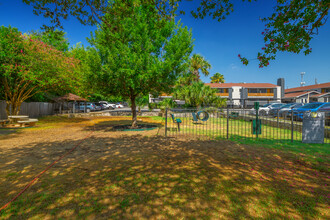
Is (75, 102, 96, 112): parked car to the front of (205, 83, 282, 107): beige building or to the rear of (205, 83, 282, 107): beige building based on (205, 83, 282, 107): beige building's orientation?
to the front

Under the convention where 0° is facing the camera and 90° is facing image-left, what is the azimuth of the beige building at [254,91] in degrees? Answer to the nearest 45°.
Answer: approximately 0°

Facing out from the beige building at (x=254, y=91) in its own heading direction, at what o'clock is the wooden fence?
The wooden fence is roughly at 1 o'clock from the beige building.

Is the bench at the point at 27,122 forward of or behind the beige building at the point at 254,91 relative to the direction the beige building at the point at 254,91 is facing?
forward

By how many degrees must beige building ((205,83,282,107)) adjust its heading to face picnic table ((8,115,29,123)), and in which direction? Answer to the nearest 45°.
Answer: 0° — it already faces it

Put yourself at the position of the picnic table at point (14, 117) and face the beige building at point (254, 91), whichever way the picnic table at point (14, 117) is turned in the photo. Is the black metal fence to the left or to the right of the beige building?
right
